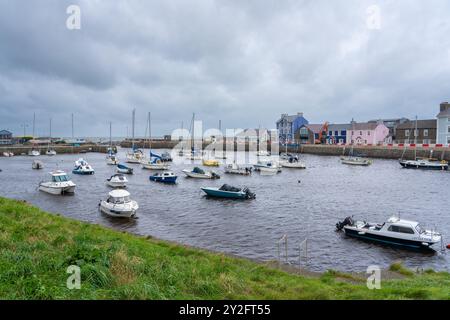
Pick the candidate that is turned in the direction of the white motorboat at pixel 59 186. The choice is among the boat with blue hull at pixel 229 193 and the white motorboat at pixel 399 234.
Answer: the boat with blue hull

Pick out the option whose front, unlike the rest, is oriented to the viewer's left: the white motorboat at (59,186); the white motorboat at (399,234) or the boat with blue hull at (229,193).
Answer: the boat with blue hull

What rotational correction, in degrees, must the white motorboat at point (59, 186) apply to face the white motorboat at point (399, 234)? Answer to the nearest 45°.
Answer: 0° — it already faces it

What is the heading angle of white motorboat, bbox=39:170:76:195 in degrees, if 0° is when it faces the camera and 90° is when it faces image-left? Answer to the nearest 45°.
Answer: approximately 315°

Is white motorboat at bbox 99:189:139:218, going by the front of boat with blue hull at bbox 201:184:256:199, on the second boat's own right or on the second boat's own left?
on the second boat's own left

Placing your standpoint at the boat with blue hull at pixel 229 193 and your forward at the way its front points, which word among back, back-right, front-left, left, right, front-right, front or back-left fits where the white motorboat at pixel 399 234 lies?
back-left

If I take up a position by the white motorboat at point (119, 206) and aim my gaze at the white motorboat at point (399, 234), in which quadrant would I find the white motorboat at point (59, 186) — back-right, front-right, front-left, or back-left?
back-left

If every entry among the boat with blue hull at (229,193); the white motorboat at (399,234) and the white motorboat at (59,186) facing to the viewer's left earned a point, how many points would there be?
1

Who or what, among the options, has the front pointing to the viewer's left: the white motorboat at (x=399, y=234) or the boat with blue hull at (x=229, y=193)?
the boat with blue hull

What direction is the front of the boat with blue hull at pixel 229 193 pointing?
to the viewer's left

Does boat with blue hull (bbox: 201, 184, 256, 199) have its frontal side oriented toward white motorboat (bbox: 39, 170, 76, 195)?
yes

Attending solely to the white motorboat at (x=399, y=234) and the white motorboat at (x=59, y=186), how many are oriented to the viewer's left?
0
